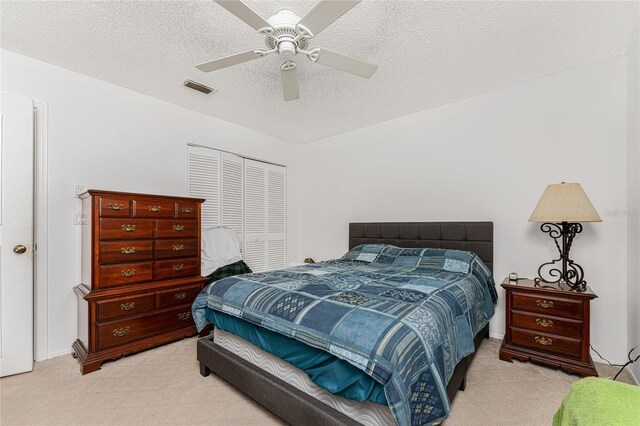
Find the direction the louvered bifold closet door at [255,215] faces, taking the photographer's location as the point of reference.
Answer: facing the viewer and to the right of the viewer

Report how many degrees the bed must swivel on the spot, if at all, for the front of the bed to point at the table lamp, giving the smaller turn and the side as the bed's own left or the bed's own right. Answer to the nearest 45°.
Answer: approximately 180°

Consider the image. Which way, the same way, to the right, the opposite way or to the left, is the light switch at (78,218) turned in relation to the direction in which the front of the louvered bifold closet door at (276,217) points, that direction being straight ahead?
the same way

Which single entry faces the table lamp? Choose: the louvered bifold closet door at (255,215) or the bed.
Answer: the louvered bifold closet door

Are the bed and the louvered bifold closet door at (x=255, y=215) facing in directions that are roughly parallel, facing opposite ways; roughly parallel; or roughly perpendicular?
roughly perpendicular

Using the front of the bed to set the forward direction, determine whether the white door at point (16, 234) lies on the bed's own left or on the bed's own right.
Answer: on the bed's own right

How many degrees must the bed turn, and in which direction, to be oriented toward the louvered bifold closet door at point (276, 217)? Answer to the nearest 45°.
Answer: approximately 90° to its right

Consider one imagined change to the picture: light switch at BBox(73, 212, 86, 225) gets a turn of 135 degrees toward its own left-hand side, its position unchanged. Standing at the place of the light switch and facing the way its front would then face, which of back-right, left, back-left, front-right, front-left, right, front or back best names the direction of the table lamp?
right

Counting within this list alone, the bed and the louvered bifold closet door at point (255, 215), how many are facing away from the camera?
0

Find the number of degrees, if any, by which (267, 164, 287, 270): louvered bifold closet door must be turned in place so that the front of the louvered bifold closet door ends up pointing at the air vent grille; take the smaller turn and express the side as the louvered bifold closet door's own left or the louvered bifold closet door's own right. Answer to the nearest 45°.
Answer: approximately 90° to the louvered bifold closet door's own right

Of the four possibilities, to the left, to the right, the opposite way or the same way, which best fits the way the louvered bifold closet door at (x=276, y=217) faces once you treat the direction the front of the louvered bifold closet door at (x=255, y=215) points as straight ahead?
the same way

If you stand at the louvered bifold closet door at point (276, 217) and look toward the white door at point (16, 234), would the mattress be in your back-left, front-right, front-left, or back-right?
front-left
